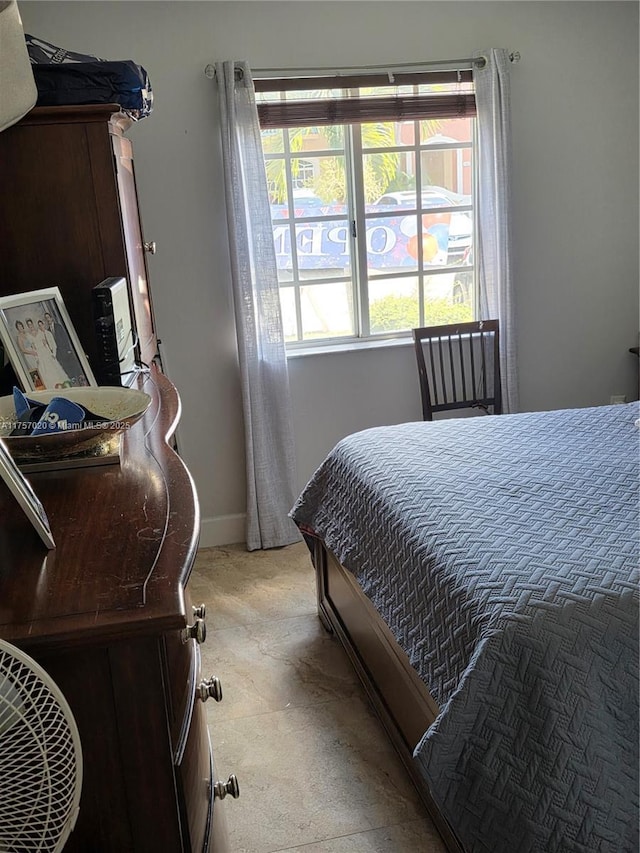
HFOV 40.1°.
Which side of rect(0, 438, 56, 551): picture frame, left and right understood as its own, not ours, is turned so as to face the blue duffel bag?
left

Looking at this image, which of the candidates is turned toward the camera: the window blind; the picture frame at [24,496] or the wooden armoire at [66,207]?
the window blind

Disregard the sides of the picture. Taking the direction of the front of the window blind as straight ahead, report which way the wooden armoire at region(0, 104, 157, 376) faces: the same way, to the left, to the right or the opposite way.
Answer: to the left

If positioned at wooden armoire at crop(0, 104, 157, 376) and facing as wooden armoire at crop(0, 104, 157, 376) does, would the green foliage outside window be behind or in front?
in front

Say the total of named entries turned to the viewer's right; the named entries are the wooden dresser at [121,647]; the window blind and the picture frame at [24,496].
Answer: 2

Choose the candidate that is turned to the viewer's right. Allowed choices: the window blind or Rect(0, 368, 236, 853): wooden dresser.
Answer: the wooden dresser

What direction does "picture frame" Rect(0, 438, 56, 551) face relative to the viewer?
to the viewer's right

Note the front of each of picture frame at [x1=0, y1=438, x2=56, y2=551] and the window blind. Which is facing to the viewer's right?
the picture frame

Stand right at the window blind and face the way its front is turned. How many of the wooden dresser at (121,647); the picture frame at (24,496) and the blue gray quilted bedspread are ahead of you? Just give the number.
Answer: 3

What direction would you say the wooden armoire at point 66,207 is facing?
to the viewer's right

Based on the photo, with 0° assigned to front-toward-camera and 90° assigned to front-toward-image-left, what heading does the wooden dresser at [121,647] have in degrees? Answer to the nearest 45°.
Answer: approximately 270°

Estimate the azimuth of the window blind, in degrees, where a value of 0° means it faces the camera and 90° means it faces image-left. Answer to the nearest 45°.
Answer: approximately 0°

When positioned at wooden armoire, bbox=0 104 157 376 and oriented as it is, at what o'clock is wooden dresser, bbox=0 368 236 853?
wooden dresser, bbox=0 368 236 853 is roughly at 3 o'clock from wooden armoire, bbox=0 104 157 376.

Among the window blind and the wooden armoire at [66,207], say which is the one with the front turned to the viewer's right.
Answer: the wooden armoire

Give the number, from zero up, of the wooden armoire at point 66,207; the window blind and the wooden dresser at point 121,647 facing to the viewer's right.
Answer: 2
